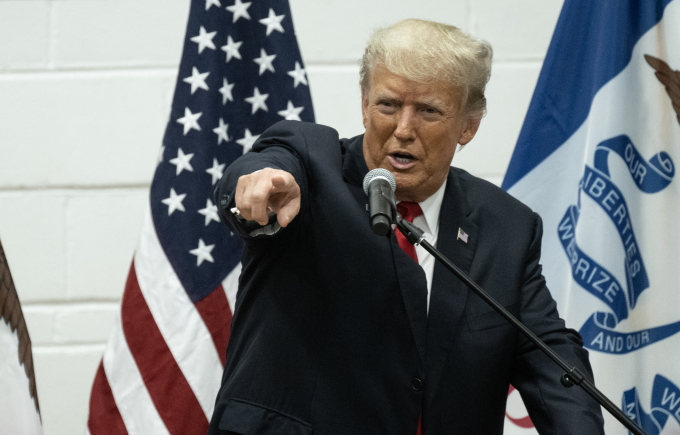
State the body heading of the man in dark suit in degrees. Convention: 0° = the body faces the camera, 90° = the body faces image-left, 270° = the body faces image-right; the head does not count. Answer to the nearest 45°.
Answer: approximately 0°

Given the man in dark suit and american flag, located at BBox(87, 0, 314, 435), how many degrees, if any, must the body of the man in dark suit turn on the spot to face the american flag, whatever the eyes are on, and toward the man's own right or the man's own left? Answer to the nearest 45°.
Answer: approximately 135° to the man's own right

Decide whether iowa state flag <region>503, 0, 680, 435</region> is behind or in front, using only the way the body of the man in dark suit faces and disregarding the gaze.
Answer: behind
